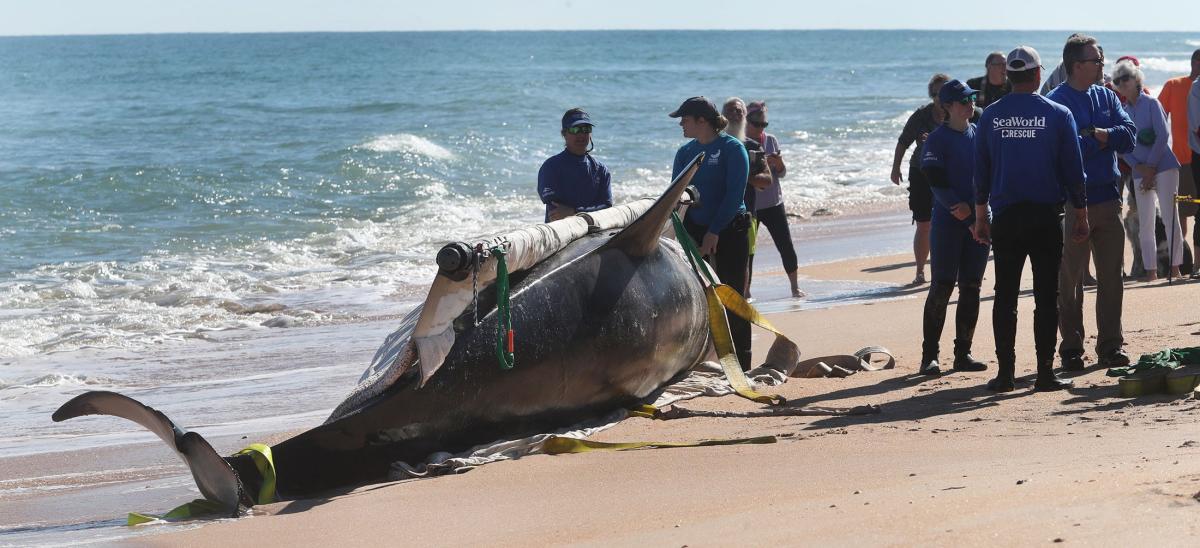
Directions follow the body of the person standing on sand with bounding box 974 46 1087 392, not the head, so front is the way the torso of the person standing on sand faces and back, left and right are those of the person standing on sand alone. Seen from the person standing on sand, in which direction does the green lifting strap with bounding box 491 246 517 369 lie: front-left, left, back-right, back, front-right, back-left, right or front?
back-left

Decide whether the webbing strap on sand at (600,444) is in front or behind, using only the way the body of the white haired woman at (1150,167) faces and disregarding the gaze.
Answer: in front

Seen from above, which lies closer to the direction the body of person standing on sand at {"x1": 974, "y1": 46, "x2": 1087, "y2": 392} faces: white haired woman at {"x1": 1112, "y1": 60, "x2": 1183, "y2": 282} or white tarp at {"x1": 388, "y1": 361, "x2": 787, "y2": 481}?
the white haired woman

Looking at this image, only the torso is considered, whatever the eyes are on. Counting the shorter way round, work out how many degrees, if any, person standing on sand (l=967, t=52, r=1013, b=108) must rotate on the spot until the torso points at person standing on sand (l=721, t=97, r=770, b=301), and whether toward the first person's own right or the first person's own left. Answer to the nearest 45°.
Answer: approximately 45° to the first person's own right

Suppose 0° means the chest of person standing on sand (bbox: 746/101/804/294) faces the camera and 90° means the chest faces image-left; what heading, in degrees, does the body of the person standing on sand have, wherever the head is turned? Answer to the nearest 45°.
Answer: approximately 45°

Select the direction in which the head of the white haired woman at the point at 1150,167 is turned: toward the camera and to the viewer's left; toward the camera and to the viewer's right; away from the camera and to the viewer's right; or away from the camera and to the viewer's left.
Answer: toward the camera and to the viewer's left

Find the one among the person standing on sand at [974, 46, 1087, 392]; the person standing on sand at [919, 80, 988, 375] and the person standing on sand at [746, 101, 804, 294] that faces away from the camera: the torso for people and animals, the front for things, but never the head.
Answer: the person standing on sand at [974, 46, 1087, 392]

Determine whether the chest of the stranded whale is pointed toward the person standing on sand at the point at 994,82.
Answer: yes

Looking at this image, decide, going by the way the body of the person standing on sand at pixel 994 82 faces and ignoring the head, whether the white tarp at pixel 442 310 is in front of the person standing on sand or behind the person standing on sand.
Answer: in front

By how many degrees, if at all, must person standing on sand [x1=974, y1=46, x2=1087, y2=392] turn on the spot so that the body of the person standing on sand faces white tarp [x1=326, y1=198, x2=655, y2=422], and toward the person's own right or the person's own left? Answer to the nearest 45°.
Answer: approximately 135° to the person's own left

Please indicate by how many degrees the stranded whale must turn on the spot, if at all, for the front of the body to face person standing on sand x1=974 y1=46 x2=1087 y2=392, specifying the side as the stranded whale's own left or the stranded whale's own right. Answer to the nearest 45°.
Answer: approximately 45° to the stranded whale's own right

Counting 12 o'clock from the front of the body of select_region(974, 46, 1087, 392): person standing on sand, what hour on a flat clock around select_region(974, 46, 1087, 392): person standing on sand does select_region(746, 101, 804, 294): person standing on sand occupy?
select_region(746, 101, 804, 294): person standing on sand is roughly at 11 o'clock from select_region(974, 46, 1087, 392): person standing on sand.

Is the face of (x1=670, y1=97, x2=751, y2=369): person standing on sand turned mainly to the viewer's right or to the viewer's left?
to the viewer's left

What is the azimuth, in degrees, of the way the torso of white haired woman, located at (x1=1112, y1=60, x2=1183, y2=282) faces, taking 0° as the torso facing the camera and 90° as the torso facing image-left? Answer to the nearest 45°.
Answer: approximately 45°
